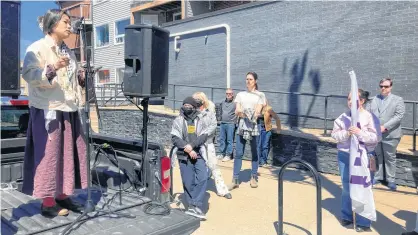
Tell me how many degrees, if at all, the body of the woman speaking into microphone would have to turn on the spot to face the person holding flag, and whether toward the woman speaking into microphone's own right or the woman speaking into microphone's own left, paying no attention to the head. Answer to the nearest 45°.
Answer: approximately 45° to the woman speaking into microphone's own left

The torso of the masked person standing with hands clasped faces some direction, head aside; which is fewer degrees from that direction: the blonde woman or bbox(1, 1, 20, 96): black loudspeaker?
the black loudspeaker

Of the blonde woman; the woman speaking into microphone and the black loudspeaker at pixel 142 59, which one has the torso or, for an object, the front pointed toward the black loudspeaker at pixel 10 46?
the blonde woman

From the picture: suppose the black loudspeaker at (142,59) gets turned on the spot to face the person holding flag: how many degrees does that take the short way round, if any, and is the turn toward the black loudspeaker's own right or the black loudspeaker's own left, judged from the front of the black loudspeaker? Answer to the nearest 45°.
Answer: approximately 45° to the black loudspeaker's own left

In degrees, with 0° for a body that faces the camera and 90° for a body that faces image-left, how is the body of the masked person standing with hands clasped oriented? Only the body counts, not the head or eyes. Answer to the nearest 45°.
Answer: approximately 0°

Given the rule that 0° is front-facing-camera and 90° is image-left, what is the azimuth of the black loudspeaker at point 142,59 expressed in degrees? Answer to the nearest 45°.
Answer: approximately 315°
